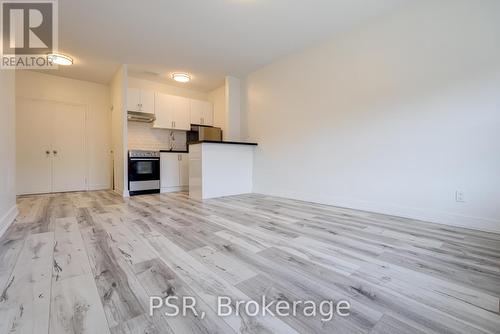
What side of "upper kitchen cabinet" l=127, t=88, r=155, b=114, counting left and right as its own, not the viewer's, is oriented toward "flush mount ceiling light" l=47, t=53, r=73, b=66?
right

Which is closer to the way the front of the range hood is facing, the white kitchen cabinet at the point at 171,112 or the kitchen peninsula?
the kitchen peninsula

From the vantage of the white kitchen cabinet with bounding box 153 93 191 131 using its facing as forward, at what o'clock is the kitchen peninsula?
The kitchen peninsula is roughly at 11 o'clock from the white kitchen cabinet.

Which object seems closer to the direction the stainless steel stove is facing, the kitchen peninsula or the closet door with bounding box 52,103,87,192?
the kitchen peninsula

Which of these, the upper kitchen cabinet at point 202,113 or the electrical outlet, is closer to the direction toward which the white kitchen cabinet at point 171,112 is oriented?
the electrical outlet

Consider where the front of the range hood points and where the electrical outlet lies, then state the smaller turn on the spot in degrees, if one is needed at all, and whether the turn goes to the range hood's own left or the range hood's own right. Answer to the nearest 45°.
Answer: approximately 45° to the range hood's own left
